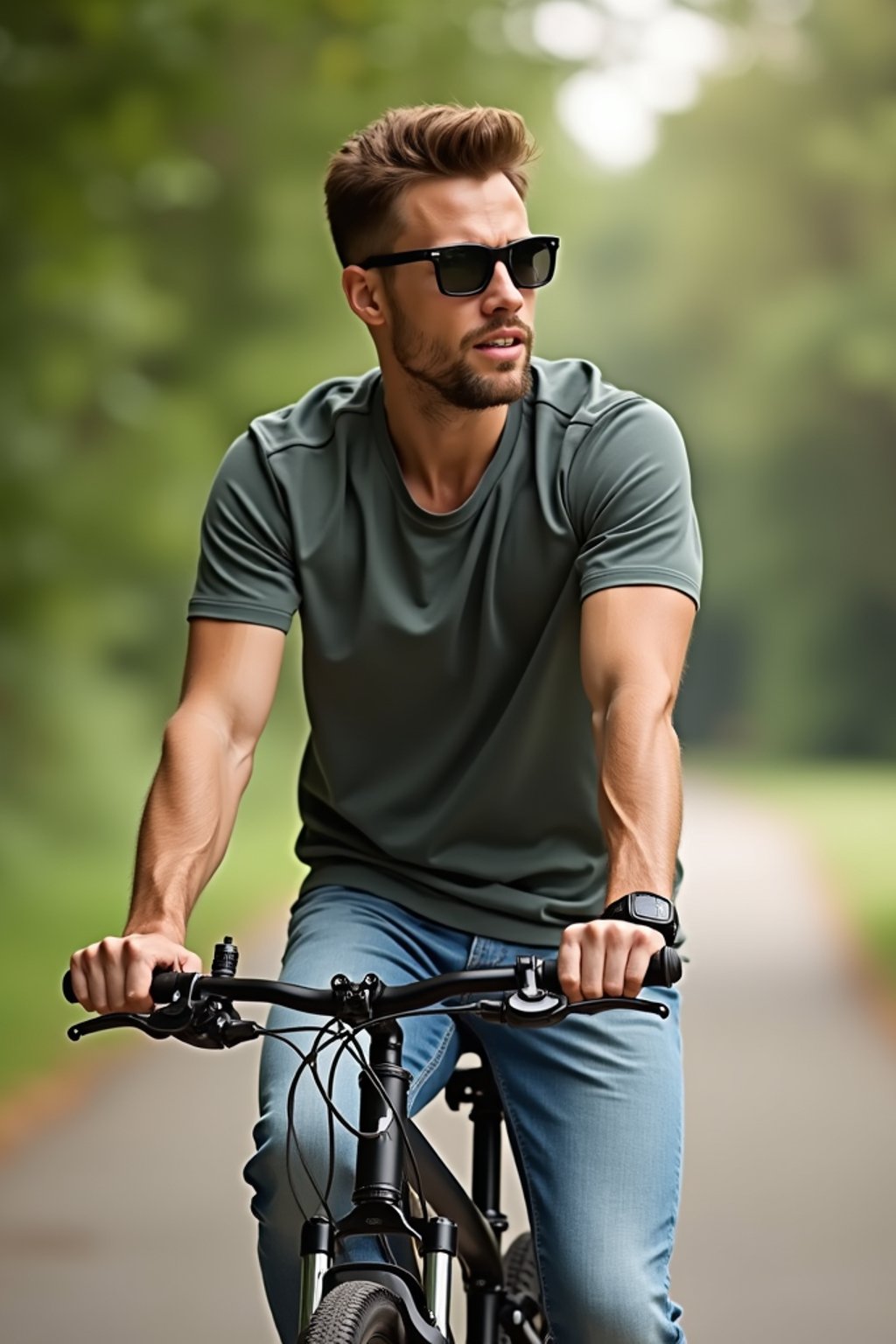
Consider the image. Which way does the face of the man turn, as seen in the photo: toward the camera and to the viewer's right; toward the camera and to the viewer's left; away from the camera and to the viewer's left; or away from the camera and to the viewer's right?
toward the camera and to the viewer's right

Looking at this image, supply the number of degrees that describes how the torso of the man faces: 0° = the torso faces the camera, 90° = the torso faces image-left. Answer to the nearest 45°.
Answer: approximately 0°
